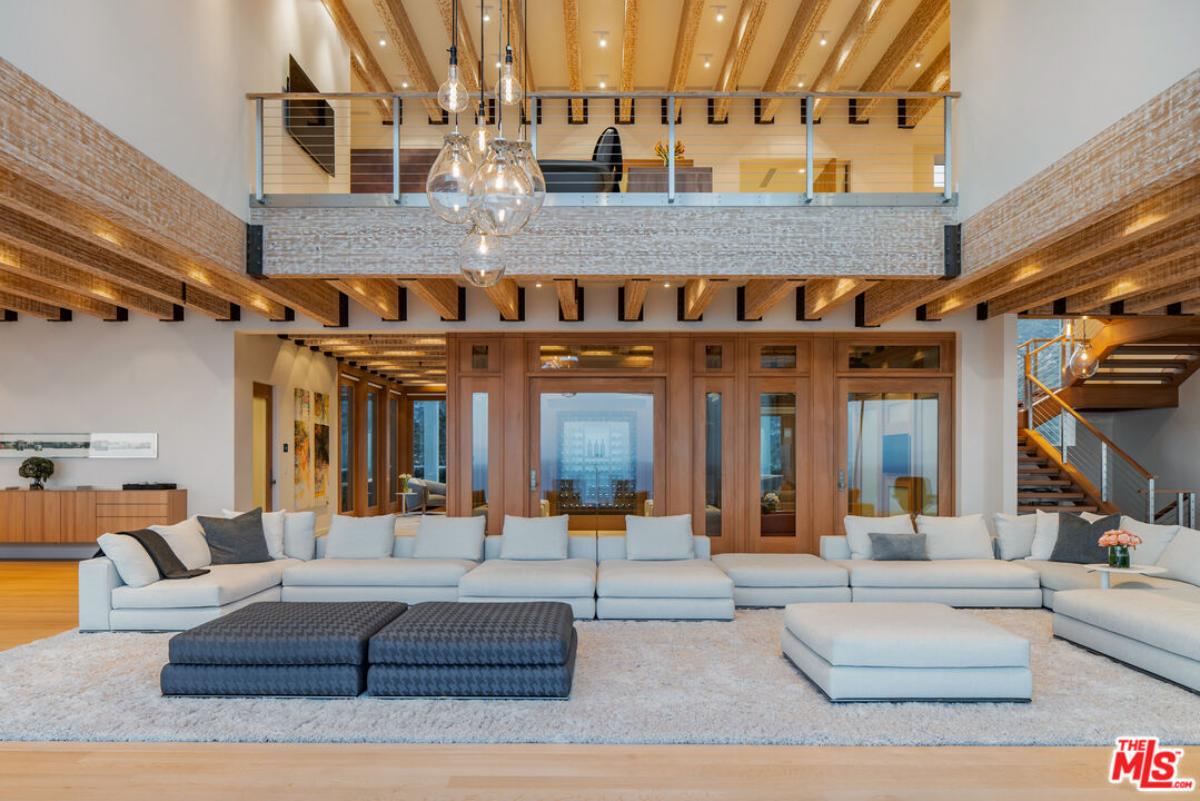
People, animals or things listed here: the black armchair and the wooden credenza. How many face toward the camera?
1

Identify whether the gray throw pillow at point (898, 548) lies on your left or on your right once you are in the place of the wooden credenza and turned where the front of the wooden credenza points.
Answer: on your left

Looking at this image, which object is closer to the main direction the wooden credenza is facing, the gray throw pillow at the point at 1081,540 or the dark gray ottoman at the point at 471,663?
the dark gray ottoman

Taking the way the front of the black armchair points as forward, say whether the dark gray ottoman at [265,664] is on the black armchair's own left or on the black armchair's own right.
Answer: on the black armchair's own left

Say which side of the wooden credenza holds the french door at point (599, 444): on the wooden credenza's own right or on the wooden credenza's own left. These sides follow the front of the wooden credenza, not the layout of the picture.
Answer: on the wooden credenza's own left

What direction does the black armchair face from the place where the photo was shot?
facing to the left of the viewer

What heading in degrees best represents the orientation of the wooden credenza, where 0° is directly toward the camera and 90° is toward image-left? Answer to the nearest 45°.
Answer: approximately 0°

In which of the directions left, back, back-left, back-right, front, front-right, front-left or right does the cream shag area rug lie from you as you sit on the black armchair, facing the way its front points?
left

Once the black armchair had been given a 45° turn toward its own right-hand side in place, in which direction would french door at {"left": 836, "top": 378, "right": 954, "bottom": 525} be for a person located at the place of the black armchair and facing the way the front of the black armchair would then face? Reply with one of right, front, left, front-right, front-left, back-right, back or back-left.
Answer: right
